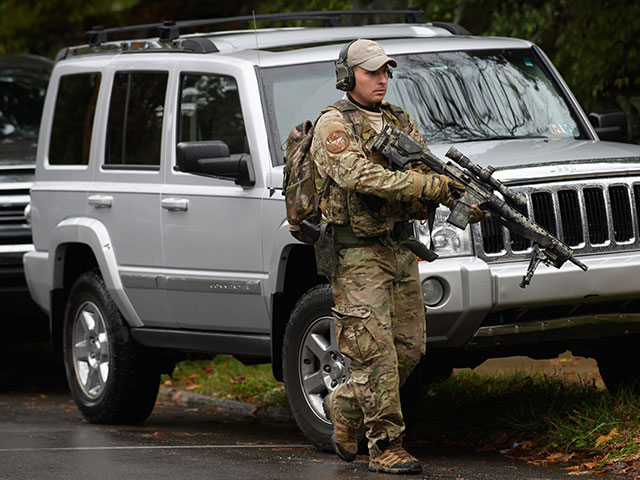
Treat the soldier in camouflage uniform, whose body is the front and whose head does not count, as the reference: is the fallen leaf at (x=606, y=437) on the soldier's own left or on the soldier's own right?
on the soldier's own left

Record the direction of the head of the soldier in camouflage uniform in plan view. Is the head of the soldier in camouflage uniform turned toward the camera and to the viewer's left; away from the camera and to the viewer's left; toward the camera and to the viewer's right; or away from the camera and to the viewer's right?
toward the camera and to the viewer's right

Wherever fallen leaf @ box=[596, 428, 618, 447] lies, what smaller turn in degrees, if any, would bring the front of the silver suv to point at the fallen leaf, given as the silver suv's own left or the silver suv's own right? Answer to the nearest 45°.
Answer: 0° — it already faces it

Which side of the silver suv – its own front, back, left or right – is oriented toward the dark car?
back

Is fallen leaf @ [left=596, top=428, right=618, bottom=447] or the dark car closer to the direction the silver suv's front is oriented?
the fallen leaf

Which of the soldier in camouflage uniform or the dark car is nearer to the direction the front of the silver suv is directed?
the soldier in camouflage uniform

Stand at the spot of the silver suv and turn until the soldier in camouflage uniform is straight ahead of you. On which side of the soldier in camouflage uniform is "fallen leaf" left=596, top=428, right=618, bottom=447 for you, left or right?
left

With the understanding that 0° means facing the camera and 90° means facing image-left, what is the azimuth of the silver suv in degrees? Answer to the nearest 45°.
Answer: approximately 315°

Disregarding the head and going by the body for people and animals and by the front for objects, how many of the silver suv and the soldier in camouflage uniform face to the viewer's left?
0
